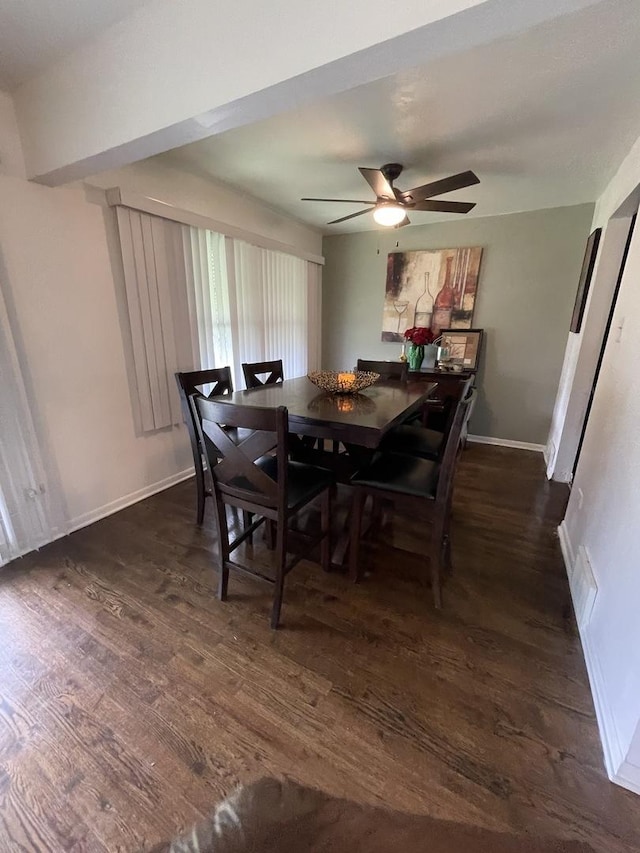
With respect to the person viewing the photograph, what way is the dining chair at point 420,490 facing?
facing to the left of the viewer

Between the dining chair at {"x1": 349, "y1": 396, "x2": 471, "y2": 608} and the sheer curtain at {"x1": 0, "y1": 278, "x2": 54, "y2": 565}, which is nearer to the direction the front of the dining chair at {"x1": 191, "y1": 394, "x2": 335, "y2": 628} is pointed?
the dining chair

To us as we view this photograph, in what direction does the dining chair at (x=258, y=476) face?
facing away from the viewer and to the right of the viewer

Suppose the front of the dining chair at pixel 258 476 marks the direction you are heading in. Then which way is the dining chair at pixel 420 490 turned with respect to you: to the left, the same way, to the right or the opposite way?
to the left

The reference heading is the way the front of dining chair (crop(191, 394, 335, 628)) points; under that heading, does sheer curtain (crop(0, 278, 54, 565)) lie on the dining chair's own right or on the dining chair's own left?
on the dining chair's own left

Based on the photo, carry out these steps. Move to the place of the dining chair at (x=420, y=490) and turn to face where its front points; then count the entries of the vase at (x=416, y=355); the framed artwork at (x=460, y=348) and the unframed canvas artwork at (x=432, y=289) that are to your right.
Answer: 3

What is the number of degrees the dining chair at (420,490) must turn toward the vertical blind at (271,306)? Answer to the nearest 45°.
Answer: approximately 45° to its right
